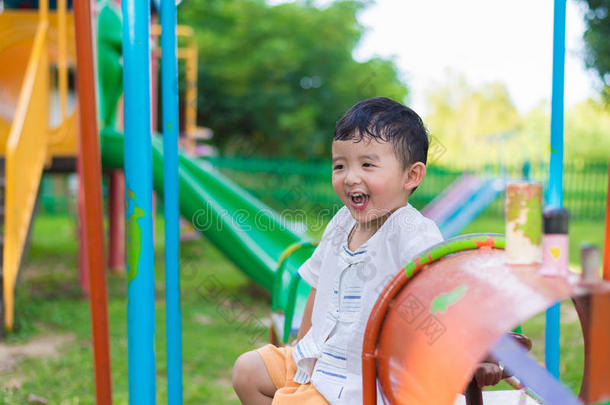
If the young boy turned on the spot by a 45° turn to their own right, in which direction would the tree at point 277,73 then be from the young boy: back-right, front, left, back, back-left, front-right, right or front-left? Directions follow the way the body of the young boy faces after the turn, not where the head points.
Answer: right

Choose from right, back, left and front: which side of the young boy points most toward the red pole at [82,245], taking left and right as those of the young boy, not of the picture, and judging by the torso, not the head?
right

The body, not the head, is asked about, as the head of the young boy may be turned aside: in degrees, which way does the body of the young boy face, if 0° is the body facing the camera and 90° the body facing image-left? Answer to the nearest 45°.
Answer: approximately 45°

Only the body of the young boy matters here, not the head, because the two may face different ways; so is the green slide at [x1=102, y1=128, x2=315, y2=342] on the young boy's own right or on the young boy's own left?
on the young boy's own right

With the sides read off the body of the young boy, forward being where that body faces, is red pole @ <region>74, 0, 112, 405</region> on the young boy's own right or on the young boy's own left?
on the young boy's own right

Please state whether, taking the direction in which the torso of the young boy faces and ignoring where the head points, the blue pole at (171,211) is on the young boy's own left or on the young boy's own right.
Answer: on the young boy's own right

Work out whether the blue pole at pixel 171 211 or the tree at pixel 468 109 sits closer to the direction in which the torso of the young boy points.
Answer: the blue pole
